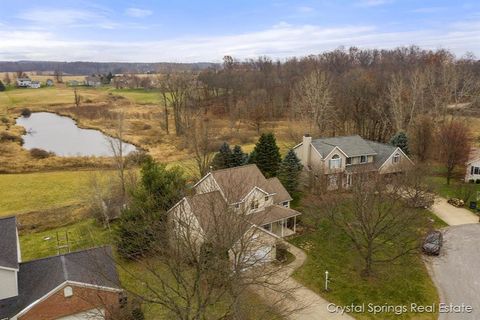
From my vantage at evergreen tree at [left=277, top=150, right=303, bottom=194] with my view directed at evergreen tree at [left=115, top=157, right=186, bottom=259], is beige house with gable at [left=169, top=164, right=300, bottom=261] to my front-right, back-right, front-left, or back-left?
front-left

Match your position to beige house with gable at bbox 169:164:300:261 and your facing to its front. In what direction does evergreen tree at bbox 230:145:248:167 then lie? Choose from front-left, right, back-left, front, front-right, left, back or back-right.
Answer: back-left

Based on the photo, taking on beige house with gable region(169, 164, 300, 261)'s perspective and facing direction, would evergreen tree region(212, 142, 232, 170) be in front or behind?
behind

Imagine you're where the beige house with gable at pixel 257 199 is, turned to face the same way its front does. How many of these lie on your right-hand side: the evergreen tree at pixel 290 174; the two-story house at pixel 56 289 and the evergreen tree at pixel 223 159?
1

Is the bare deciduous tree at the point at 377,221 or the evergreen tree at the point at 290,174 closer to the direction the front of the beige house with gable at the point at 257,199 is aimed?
the bare deciduous tree

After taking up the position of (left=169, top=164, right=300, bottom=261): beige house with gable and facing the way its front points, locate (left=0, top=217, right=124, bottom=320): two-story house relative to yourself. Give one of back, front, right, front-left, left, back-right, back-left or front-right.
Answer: right

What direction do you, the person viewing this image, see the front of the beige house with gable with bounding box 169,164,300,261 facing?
facing the viewer and to the right of the viewer

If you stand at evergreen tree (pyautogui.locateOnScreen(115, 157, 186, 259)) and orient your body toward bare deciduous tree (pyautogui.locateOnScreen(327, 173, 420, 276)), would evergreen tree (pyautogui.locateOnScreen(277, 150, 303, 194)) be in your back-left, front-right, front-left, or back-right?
front-left

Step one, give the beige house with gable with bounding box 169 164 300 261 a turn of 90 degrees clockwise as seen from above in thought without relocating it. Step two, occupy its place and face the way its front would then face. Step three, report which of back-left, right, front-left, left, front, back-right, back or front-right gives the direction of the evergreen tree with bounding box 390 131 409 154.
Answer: back

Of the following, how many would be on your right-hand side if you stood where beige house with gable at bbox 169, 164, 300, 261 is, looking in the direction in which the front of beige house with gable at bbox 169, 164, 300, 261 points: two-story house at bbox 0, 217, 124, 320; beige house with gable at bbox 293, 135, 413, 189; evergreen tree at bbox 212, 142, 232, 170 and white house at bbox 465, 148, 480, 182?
1

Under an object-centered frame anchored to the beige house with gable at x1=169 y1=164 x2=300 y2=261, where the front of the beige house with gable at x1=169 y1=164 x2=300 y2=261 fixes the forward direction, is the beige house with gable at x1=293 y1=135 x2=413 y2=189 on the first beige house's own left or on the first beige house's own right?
on the first beige house's own left

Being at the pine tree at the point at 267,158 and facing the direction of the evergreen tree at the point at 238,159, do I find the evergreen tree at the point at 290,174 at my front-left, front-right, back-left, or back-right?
back-left

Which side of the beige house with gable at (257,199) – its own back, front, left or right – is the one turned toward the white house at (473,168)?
left

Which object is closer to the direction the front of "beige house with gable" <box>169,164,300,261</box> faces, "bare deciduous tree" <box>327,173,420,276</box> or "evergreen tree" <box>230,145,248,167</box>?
the bare deciduous tree

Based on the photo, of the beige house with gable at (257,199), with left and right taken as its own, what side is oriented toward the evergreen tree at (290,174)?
left

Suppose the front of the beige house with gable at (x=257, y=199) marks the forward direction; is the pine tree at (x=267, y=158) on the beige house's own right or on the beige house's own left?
on the beige house's own left

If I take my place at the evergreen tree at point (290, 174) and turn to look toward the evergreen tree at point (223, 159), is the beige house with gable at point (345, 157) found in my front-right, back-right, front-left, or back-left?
back-right
